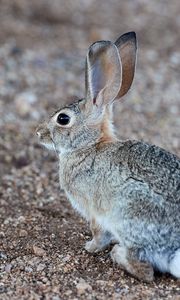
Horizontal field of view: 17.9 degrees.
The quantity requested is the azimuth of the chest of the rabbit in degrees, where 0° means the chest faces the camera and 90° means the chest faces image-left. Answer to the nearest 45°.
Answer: approximately 90°
